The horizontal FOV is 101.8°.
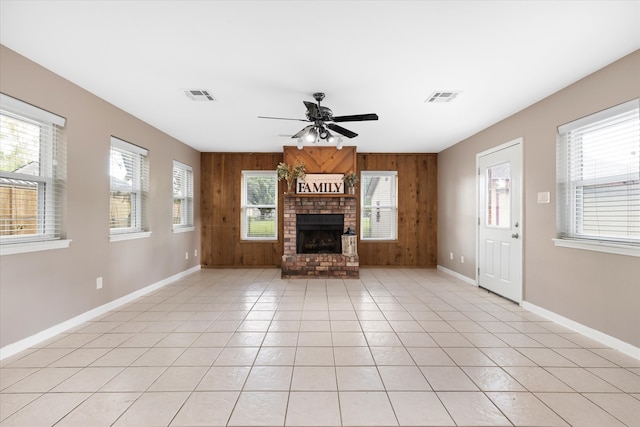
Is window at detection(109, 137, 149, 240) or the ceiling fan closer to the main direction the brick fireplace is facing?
the ceiling fan

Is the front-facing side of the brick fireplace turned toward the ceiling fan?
yes

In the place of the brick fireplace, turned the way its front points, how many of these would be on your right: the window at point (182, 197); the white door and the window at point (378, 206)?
1

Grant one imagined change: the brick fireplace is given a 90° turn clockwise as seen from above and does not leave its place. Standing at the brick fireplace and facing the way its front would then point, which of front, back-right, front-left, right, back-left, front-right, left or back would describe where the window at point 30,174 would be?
front-left

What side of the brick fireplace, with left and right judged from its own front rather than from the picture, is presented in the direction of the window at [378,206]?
left

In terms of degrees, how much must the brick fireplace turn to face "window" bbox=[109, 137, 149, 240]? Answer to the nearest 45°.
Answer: approximately 45° to its right

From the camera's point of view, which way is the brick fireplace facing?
toward the camera

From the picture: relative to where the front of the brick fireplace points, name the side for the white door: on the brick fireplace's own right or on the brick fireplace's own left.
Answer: on the brick fireplace's own left

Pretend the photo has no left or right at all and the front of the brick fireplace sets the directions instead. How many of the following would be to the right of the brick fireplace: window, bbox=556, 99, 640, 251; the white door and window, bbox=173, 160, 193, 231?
1

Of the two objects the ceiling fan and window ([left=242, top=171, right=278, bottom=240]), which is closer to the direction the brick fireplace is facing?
the ceiling fan

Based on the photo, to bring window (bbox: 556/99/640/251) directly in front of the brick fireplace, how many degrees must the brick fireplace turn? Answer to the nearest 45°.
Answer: approximately 45° to its left

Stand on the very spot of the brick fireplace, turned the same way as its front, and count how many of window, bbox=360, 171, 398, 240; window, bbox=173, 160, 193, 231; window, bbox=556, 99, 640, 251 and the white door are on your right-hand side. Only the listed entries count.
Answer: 1

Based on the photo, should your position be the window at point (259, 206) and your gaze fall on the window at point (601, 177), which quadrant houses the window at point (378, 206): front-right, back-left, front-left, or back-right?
front-left

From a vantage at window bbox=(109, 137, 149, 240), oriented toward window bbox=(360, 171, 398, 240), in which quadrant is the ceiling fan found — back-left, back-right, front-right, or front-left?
front-right

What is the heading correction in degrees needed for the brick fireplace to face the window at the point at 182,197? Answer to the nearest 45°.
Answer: approximately 90° to its right

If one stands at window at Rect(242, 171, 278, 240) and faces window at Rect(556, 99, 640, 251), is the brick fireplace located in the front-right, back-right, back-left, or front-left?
front-left

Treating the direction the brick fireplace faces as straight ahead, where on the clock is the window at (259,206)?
The window is roughly at 4 o'clock from the brick fireplace.

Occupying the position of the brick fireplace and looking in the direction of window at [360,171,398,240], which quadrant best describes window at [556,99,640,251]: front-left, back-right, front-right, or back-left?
front-right
